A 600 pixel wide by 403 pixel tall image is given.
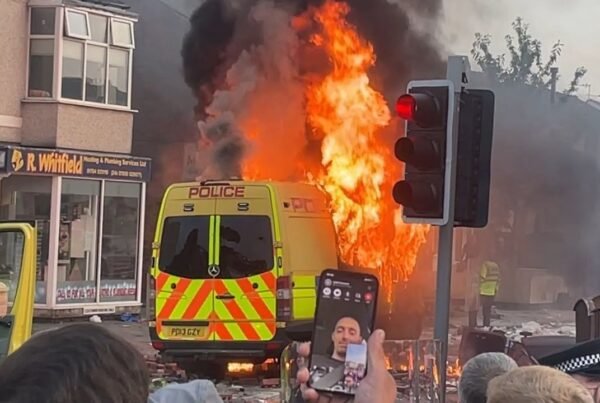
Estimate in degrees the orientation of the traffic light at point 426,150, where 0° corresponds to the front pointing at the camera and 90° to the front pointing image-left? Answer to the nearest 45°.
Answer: approximately 45°

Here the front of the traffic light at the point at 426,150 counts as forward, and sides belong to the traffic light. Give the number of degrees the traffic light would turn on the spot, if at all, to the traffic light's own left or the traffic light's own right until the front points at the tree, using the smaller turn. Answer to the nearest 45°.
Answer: approximately 135° to the traffic light's own right

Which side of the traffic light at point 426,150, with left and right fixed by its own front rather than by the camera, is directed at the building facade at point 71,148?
right
